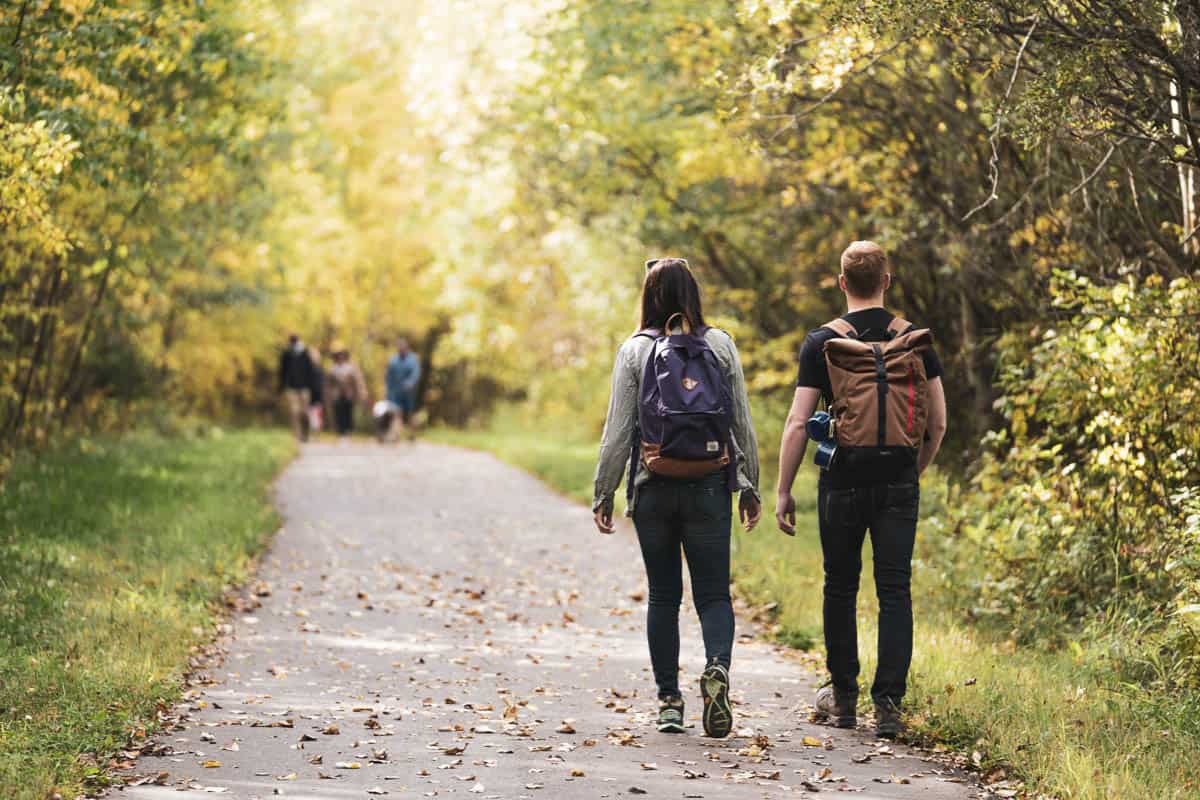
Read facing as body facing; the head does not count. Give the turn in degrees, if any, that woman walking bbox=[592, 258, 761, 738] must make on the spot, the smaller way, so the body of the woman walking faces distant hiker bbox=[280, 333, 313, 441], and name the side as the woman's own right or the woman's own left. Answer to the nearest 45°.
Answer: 0° — they already face them

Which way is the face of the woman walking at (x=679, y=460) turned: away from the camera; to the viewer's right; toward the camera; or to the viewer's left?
away from the camera

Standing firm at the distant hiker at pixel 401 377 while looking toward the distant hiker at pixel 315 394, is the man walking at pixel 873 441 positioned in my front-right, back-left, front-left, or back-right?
back-left

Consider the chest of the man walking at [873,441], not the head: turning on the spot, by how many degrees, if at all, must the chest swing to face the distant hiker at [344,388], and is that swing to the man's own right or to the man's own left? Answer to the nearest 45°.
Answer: approximately 45° to the man's own left

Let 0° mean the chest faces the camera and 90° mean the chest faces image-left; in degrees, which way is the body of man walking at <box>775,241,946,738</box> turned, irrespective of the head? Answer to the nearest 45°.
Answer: approximately 180°

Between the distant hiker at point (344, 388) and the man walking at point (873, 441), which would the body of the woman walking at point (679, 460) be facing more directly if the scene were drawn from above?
the distant hiker

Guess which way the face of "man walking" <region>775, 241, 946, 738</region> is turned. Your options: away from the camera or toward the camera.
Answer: away from the camera

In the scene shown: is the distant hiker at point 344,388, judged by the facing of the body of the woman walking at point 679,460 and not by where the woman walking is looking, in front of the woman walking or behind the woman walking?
in front

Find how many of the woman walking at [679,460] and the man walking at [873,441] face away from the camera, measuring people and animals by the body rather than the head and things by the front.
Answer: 2

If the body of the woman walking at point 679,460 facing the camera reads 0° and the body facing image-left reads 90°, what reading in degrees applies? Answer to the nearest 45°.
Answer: approximately 180°

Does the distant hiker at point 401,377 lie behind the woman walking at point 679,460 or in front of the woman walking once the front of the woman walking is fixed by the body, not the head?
in front

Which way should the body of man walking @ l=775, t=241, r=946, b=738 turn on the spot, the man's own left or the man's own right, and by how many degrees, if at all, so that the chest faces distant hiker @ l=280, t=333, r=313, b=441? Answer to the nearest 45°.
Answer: approximately 45° to the man's own left
